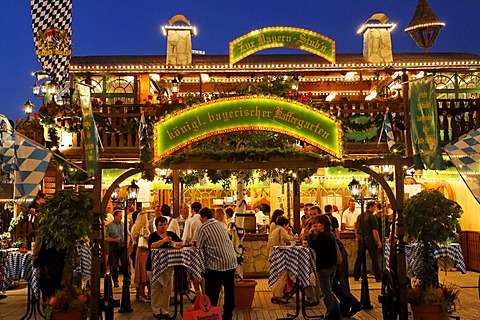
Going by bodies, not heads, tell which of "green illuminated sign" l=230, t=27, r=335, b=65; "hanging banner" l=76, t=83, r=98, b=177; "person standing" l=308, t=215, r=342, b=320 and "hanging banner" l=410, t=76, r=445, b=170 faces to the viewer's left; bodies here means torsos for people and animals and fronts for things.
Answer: the person standing

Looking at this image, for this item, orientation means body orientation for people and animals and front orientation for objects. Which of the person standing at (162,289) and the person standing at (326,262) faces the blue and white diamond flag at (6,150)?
the person standing at (326,262)

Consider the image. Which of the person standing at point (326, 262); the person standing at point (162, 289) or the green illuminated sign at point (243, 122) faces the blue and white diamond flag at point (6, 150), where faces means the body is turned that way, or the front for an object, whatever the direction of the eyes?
the person standing at point (326, 262)

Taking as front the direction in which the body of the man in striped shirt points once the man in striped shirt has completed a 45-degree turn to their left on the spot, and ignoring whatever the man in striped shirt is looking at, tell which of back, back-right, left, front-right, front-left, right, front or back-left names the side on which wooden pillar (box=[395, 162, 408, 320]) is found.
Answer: back

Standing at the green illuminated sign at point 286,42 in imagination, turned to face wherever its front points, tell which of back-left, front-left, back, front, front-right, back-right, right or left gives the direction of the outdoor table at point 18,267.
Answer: front-right

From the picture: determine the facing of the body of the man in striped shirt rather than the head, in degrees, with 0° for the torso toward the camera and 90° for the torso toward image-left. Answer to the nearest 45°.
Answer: approximately 135°

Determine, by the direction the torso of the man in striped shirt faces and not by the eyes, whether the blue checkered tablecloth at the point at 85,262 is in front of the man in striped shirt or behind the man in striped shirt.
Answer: in front

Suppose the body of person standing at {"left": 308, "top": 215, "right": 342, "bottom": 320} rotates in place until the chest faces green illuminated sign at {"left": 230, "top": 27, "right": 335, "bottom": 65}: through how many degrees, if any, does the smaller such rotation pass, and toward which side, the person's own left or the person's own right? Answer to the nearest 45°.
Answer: approximately 90° to the person's own right

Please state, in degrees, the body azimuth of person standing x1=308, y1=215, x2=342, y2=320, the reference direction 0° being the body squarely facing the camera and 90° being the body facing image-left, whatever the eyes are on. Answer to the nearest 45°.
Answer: approximately 90°

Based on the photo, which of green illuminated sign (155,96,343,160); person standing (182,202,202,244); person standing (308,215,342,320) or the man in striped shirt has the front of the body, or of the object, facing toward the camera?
the green illuminated sign
